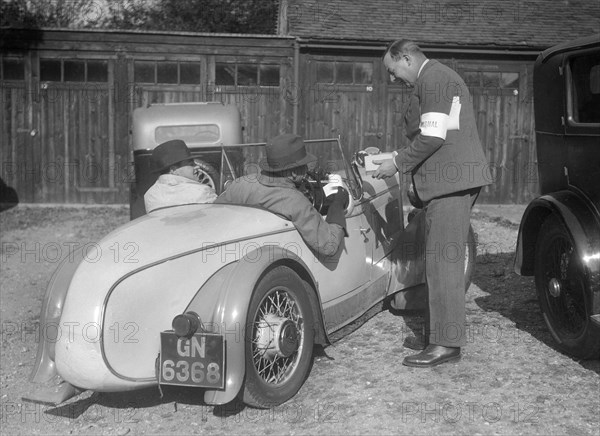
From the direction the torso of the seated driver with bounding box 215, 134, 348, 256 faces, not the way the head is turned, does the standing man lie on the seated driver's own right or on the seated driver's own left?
on the seated driver's own right

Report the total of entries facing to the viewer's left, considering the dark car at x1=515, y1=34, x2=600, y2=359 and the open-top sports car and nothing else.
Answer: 0

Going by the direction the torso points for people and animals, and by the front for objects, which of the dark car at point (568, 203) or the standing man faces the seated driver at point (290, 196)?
the standing man

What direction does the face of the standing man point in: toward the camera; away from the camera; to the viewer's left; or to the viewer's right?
to the viewer's left

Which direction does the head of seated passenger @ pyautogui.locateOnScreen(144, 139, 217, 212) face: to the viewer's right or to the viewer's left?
to the viewer's right

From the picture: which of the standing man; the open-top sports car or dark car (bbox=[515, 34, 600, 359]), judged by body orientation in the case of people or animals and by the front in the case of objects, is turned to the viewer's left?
the standing man

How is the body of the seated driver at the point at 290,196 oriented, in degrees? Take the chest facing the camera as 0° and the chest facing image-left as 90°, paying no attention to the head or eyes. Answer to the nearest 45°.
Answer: approximately 225°

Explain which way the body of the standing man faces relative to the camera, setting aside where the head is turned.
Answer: to the viewer's left

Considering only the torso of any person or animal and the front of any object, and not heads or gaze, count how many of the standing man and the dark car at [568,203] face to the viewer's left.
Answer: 1

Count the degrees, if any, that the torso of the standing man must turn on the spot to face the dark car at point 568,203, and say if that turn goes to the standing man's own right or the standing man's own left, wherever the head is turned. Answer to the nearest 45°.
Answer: approximately 135° to the standing man's own right

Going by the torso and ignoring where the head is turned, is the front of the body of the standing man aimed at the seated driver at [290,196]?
yes

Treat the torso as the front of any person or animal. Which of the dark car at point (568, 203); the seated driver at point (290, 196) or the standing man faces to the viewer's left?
the standing man
